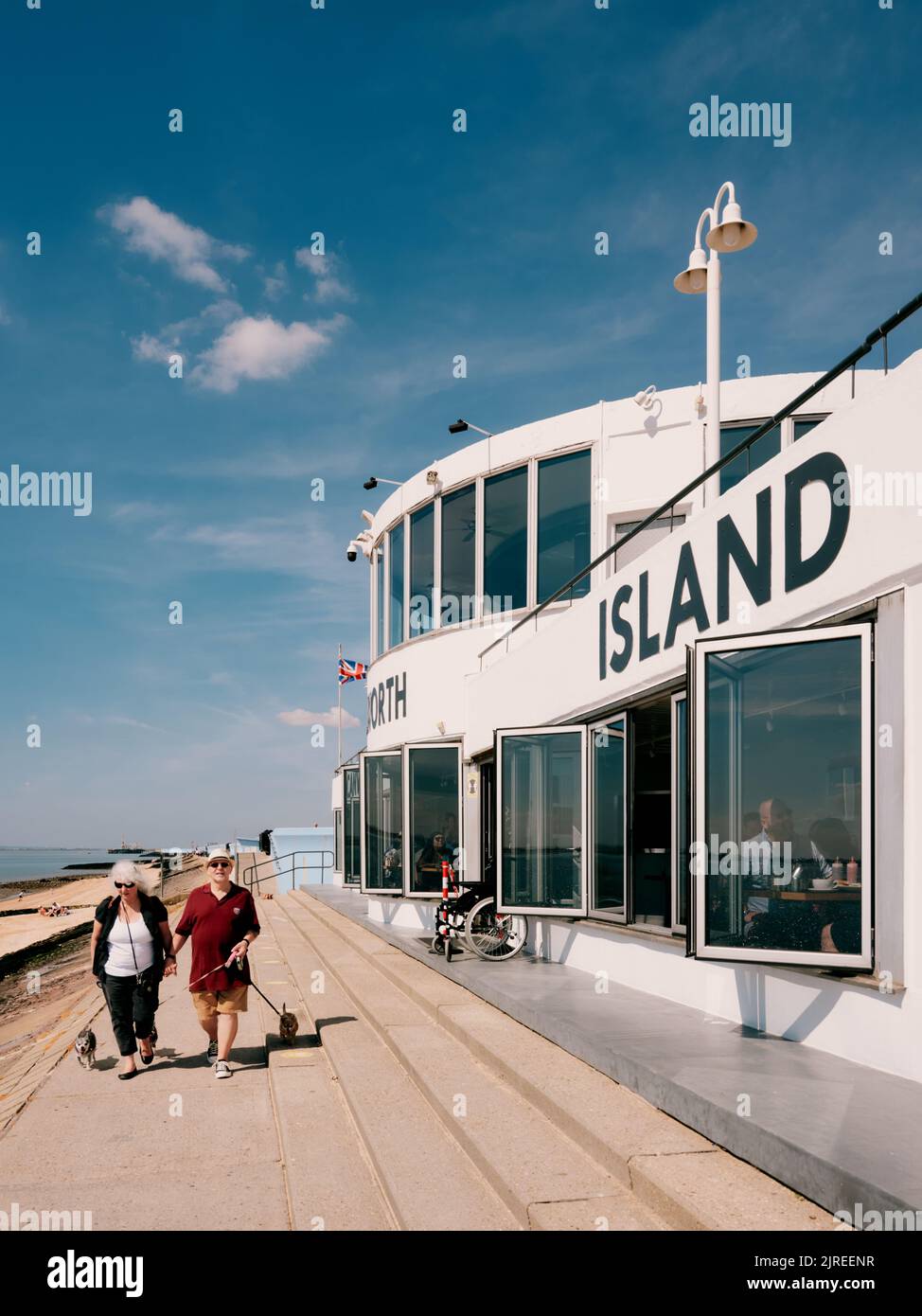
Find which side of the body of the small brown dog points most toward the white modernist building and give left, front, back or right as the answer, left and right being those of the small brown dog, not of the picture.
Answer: left

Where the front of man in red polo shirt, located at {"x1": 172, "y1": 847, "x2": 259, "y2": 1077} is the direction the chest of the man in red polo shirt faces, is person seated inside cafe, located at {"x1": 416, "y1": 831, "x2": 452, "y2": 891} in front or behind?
behind

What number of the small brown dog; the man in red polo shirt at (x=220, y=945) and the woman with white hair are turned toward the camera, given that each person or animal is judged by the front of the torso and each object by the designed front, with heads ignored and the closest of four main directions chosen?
3

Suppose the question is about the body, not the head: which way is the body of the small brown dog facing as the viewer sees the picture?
toward the camera

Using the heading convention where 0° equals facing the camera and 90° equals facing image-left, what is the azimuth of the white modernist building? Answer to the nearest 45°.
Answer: approximately 45°

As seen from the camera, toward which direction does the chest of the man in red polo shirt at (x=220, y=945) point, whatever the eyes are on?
toward the camera

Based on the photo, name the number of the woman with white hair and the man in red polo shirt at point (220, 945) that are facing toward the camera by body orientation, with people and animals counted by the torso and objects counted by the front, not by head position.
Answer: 2
